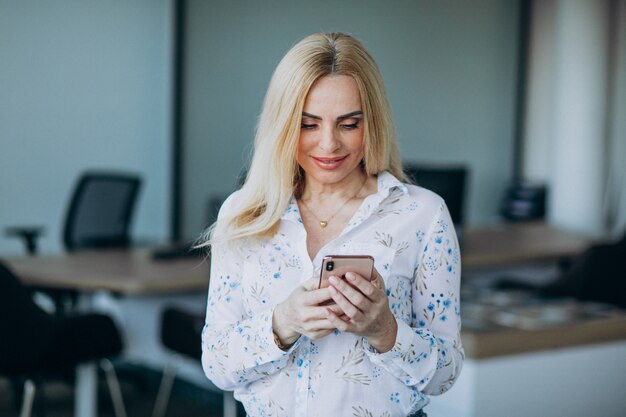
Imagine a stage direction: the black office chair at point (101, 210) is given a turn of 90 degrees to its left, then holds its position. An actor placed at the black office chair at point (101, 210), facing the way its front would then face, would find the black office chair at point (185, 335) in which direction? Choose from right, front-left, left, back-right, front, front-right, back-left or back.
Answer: front-right

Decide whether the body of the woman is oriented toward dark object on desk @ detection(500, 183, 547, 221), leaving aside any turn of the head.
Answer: no

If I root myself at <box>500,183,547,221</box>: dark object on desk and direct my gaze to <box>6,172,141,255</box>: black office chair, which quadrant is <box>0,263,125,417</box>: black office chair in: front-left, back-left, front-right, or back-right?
front-left

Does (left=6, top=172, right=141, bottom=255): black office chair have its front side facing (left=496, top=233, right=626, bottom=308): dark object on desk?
no

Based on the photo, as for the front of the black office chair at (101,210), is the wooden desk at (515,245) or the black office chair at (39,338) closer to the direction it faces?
the black office chair

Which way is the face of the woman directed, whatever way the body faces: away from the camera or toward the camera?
toward the camera

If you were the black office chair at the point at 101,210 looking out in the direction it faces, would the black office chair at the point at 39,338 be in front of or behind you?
in front

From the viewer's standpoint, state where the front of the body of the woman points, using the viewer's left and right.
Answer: facing the viewer

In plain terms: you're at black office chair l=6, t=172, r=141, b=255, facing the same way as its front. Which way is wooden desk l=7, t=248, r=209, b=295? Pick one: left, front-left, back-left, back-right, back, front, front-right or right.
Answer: front-left

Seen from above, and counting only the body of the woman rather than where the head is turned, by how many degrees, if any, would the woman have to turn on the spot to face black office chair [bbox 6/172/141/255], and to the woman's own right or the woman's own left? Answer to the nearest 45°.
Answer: approximately 180°

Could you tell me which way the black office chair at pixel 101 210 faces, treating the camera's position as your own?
facing the viewer and to the left of the viewer

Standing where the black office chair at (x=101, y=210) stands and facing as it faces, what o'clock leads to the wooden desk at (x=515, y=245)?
The wooden desk is roughly at 8 o'clock from the black office chair.

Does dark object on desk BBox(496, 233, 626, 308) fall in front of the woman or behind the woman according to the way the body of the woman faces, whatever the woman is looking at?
behind

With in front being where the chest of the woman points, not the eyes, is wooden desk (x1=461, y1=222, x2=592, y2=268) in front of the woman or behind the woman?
behind

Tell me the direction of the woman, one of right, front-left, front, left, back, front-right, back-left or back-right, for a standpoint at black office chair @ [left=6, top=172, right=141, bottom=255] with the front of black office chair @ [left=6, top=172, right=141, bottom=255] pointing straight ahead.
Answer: front-left
